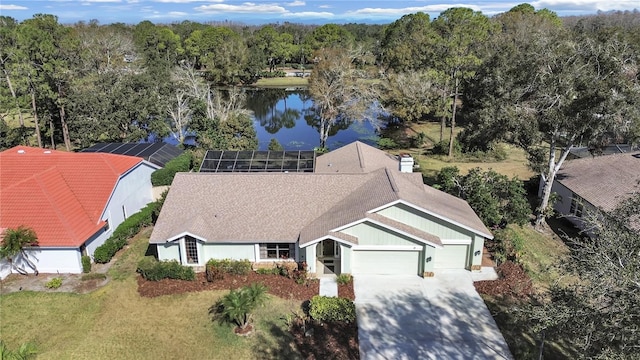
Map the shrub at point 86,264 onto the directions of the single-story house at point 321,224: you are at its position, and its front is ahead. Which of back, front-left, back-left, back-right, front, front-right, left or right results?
right

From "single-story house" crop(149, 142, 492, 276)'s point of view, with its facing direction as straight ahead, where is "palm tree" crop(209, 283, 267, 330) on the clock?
The palm tree is roughly at 1 o'clock from the single-story house.

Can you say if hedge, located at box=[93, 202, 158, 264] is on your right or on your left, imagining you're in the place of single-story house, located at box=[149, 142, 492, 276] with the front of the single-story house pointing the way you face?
on your right

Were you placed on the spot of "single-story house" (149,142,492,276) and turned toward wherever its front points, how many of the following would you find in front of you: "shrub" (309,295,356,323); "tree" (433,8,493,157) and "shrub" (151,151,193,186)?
1

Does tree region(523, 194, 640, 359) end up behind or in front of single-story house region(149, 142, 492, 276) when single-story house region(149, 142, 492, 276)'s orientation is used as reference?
in front

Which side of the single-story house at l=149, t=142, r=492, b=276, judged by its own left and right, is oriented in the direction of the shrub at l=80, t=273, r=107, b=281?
right

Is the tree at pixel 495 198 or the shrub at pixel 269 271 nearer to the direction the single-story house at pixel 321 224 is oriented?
the shrub

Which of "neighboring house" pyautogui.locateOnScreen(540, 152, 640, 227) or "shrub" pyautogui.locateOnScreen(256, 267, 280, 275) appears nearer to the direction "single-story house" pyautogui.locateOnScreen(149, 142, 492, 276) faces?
the shrub

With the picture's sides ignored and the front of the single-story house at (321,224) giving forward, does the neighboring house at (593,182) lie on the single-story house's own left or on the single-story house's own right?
on the single-story house's own left

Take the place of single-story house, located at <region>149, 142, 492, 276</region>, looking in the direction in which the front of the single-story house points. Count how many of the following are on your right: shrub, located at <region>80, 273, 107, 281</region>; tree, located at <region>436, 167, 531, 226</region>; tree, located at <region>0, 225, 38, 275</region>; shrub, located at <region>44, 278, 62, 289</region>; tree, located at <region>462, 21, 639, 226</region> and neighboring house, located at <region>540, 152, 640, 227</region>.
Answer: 3

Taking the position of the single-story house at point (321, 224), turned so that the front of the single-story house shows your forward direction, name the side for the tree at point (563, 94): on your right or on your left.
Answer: on your left

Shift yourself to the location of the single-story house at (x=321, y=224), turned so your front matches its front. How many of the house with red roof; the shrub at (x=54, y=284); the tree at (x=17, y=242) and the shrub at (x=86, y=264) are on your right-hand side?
4

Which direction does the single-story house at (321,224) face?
toward the camera

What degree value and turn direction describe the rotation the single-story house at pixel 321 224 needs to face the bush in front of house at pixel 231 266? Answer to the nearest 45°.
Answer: approximately 90° to its right

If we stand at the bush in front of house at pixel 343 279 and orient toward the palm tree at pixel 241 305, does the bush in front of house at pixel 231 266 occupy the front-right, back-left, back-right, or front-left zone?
front-right

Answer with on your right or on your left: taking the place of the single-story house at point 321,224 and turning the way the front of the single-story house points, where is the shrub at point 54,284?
on your right
